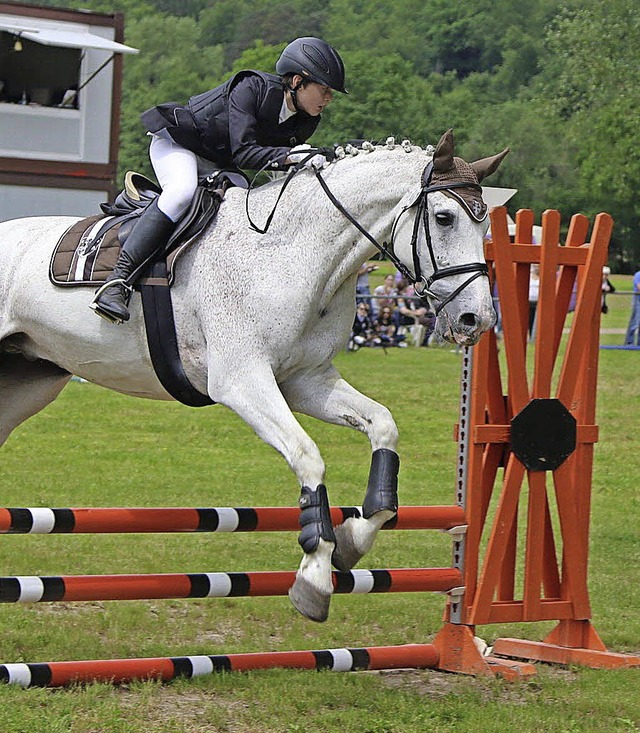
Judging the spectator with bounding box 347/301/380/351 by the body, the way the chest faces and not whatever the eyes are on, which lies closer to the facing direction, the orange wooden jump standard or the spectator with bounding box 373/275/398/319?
the orange wooden jump standard

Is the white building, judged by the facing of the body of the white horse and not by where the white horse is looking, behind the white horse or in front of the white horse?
behind

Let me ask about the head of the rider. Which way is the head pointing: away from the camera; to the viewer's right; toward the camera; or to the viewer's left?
to the viewer's right

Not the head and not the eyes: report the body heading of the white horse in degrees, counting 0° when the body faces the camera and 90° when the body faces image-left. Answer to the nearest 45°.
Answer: approximately 315°

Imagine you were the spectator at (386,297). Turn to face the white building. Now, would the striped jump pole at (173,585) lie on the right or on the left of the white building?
left

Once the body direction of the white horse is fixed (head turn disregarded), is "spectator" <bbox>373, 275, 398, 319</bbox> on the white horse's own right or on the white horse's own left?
on the white horse's own left
